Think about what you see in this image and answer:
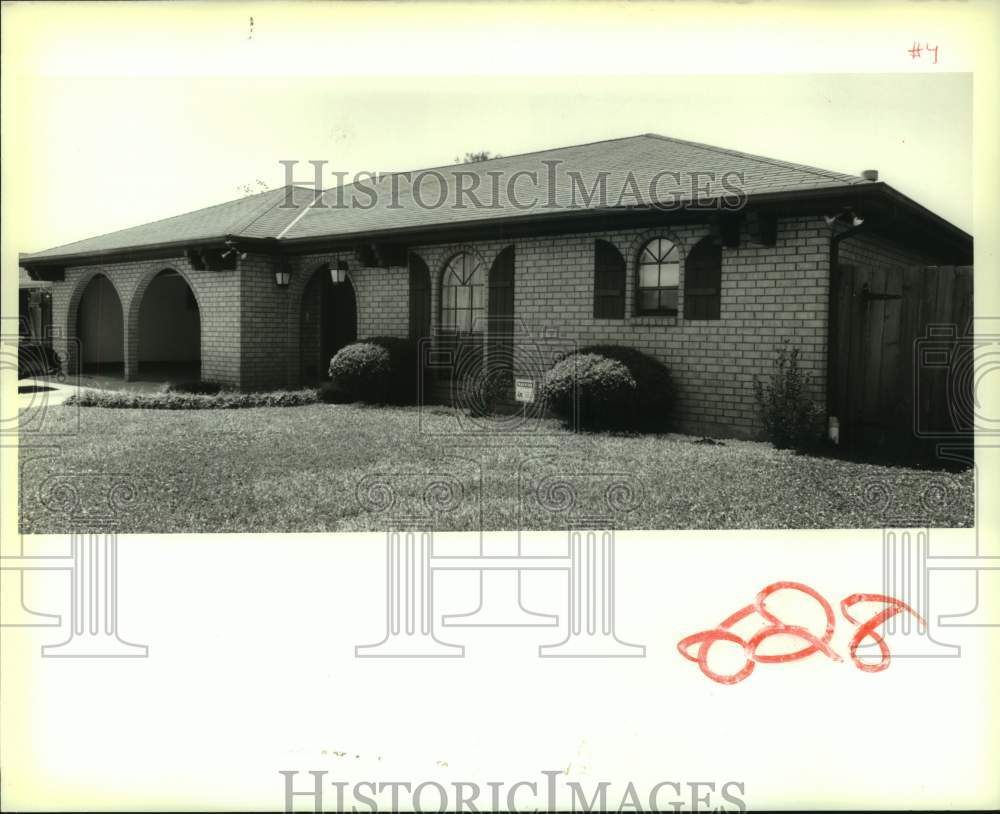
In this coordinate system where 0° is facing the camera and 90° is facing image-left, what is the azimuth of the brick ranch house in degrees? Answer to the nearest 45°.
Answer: approximately 45°
